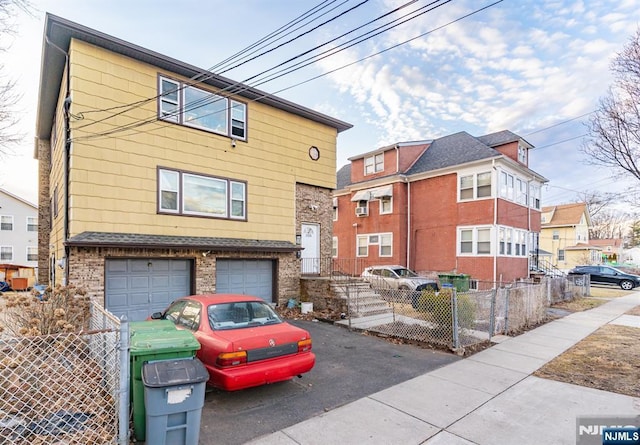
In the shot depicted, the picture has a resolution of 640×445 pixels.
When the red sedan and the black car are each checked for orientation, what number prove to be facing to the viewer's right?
1

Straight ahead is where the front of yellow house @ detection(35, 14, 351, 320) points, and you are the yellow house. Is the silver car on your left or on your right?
on your left

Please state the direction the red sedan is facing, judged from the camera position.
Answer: facing away from the viewer and to the left of the viewer

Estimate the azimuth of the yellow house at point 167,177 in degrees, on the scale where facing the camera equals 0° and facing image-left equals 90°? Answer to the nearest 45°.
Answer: approximately 315°

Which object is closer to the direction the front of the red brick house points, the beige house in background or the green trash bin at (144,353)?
the green trash bin

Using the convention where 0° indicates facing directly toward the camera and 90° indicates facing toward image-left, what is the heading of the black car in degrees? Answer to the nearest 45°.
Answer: approximately 270°

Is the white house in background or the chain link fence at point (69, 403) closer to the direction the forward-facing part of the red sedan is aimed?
the white house in background

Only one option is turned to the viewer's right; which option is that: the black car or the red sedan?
the black car

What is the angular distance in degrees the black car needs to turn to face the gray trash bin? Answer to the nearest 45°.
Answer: approximately 90° to its right
